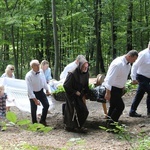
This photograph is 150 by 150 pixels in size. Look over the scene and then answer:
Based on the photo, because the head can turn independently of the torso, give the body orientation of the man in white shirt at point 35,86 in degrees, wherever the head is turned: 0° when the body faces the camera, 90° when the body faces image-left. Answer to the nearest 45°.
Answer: approximately 315°
